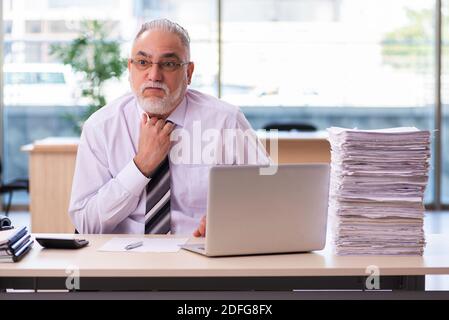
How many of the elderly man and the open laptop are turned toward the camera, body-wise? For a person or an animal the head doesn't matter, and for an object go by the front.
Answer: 1

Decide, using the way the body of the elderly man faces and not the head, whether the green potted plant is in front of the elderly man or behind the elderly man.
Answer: behind

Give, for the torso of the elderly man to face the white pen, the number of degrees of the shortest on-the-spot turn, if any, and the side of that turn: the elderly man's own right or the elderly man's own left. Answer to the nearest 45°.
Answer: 0° — they already face it

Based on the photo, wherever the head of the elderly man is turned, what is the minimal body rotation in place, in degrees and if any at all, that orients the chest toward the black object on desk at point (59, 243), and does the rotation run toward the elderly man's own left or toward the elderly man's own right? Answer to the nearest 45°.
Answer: approximately 45° to the elderly man's own right

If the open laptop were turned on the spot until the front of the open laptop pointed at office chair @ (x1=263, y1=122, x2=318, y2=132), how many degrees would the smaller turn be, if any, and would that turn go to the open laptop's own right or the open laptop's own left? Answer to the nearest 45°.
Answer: approximately 45° to the open laptop's own right

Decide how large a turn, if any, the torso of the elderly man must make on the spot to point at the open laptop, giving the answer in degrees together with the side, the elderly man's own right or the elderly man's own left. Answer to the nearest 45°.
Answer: approximately 45° to the elderly man's own left

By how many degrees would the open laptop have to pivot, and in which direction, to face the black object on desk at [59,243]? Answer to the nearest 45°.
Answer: approximately 45° to its left

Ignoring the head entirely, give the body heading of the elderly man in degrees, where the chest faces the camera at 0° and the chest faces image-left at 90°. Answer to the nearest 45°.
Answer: approximately 0°

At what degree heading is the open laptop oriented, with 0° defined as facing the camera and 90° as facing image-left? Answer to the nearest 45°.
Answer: approximately 135°
